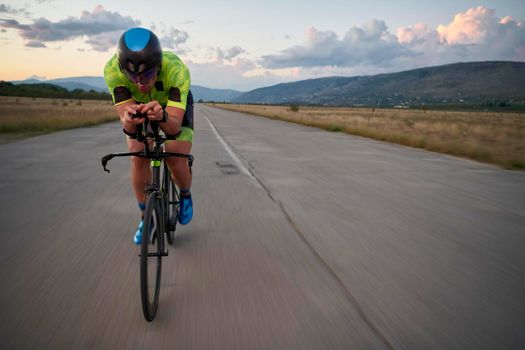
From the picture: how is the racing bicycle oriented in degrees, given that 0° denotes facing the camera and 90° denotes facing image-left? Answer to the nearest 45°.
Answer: approximately 0°
